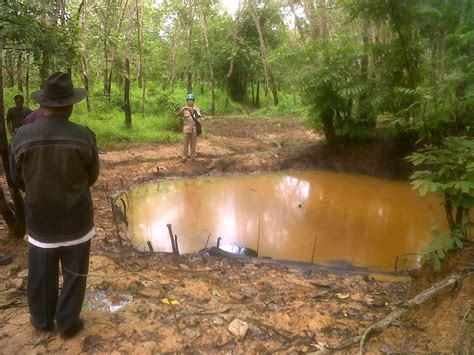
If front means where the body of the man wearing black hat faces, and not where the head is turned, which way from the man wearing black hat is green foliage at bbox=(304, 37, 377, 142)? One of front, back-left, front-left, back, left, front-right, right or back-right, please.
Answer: front-right

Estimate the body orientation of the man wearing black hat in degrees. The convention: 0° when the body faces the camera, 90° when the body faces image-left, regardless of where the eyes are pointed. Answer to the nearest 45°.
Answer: approximately 180°

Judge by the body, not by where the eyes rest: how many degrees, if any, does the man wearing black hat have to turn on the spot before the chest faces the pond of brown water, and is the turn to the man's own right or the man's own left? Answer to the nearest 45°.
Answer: approximately 45° to the man's own right

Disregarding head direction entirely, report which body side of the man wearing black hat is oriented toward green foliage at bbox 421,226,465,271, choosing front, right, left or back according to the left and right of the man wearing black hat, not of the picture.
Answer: right

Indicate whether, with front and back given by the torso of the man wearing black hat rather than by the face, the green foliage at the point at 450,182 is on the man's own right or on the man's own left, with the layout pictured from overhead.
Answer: on the man's own right

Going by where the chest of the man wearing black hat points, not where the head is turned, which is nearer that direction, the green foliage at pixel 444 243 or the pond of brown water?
the pond of brown water
